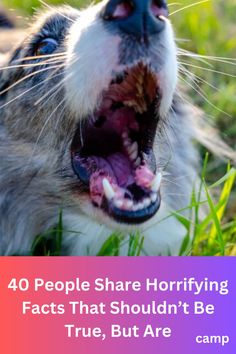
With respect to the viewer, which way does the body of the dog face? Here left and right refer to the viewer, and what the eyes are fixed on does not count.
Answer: facing the viewer and to the right of the viewer
